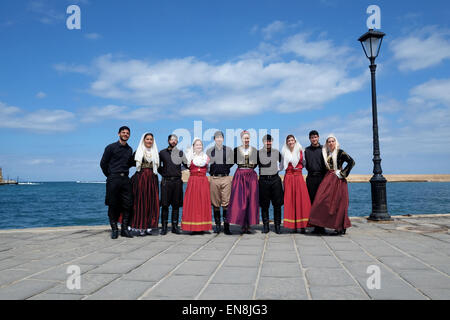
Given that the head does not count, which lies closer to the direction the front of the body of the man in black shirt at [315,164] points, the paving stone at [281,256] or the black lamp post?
the paving stone

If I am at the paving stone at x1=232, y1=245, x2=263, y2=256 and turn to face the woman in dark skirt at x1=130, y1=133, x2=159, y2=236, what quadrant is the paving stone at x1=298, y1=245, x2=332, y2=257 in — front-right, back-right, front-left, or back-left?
back-right

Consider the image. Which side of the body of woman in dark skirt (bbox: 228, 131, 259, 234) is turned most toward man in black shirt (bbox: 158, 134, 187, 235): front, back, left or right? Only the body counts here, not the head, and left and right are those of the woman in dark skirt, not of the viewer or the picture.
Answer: right

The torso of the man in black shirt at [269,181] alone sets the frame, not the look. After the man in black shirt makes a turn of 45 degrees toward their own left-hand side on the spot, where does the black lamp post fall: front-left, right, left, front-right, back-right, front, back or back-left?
left

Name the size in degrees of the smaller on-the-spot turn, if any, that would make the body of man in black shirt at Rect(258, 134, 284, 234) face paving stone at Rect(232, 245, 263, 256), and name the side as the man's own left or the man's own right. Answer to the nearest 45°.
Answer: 0° — they already face it
